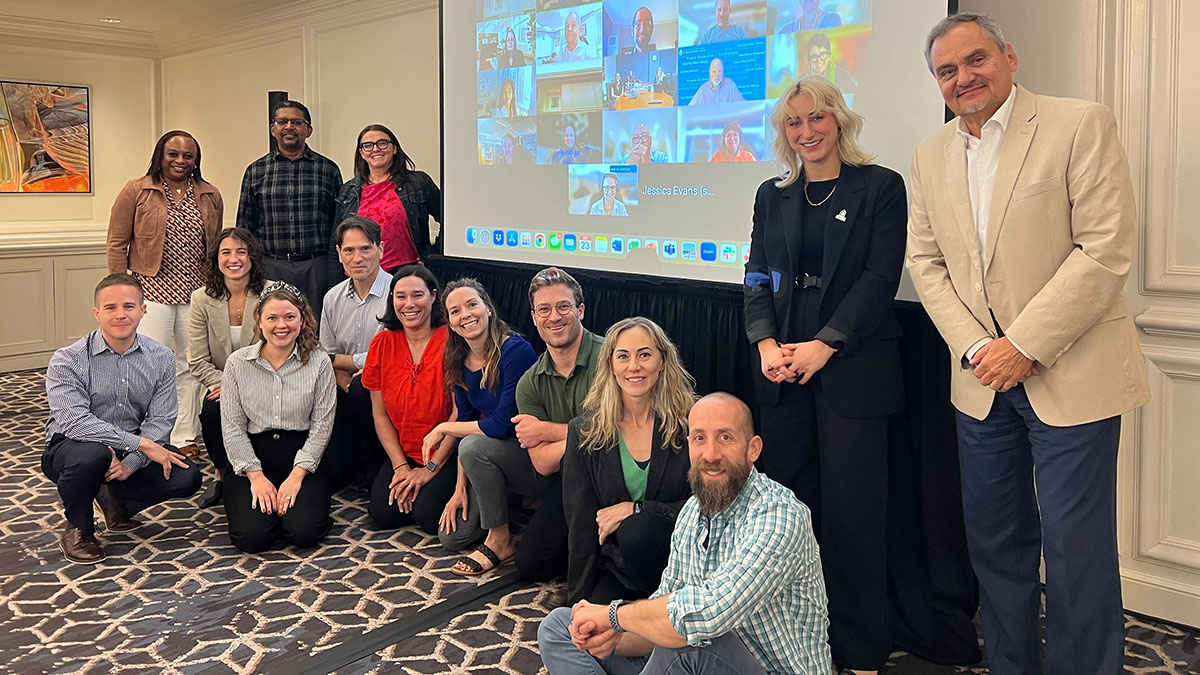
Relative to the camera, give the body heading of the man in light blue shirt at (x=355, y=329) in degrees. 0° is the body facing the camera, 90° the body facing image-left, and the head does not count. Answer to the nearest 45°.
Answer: approximately 0°

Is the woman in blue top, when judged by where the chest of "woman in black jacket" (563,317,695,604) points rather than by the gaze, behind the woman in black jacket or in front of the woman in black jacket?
behind

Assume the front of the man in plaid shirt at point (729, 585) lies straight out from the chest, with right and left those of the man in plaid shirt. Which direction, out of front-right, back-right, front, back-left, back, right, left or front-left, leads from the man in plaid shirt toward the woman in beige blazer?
right

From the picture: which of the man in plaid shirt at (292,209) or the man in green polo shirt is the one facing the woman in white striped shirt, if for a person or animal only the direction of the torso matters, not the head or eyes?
the man in plaid shirt

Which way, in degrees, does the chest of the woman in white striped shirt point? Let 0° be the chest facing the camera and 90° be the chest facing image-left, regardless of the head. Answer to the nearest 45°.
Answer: approximately 0°

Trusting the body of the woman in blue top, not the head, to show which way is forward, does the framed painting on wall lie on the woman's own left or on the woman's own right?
on the woman's own right

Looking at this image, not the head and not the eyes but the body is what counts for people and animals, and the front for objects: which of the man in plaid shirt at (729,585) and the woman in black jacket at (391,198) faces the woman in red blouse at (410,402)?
the woman in black jacket

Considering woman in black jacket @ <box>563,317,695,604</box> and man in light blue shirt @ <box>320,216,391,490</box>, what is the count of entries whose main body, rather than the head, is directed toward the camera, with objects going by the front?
2

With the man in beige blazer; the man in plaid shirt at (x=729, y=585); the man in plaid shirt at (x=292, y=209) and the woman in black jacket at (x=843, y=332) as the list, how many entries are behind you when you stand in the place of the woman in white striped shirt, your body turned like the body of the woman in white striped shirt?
1

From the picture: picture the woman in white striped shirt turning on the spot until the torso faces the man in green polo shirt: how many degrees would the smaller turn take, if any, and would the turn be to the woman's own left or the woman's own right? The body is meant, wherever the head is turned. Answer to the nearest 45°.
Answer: approximately 45° to the woman's own left

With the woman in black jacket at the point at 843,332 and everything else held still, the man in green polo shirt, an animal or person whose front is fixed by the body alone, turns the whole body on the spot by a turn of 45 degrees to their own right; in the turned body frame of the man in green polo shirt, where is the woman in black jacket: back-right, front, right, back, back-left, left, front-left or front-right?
left

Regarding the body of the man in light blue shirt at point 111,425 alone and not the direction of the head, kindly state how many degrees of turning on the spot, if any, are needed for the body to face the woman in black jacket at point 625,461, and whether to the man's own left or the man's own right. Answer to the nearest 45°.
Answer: approximately 45° to the man's own left
